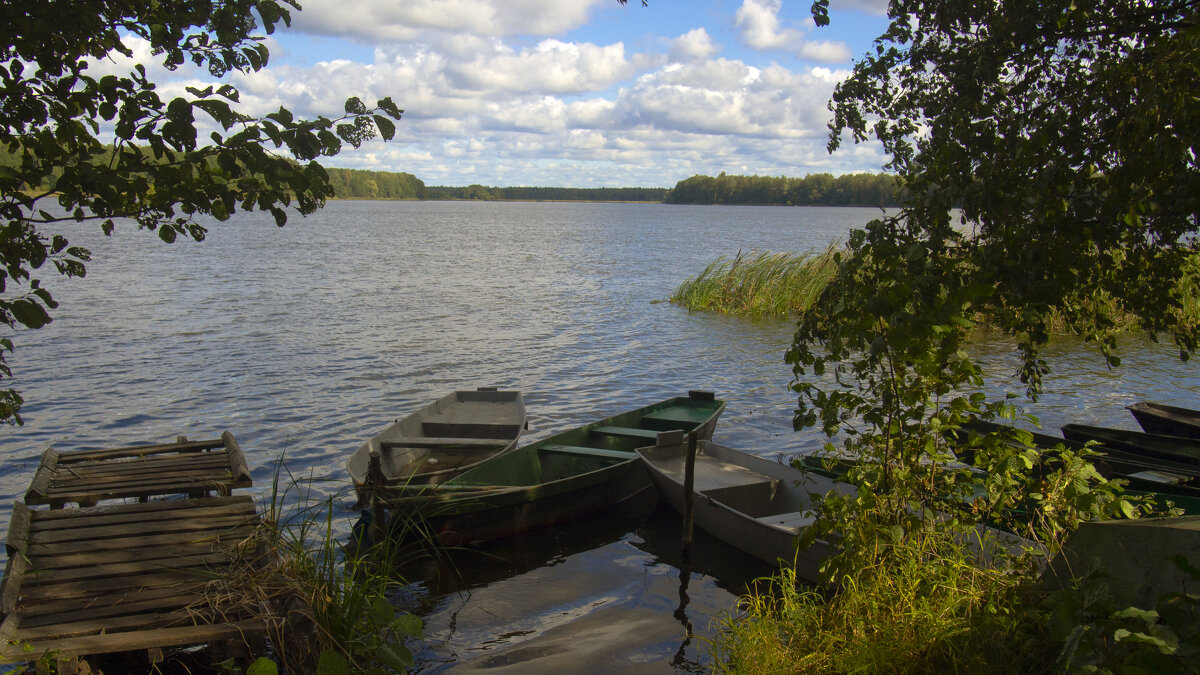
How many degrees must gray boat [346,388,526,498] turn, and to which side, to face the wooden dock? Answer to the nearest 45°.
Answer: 0° — it already faces it

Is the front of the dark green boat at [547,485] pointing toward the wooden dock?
yes

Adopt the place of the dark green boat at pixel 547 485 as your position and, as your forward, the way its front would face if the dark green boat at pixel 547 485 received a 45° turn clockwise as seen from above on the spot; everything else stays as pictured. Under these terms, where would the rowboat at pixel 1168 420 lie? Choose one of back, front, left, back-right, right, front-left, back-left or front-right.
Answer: back

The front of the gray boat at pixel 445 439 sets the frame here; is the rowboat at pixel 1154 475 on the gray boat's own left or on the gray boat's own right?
on the gray boat's own left

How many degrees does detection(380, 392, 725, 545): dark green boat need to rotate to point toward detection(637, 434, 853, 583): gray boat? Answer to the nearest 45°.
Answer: approximately 135° to its left

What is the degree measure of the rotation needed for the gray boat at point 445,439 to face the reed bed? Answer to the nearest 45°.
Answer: approximately 180°

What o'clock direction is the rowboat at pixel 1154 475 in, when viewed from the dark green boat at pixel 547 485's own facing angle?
The rowboat is roughly at 8 o'clock from the dark green boat.

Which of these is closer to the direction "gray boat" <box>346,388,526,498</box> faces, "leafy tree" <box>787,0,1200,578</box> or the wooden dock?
the wooden dock

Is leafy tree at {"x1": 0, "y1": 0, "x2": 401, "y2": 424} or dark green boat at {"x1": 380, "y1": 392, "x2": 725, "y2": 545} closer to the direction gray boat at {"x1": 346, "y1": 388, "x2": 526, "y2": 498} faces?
the leafy tree

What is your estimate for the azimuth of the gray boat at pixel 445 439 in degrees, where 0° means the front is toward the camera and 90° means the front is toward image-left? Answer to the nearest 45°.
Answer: approximately 45°

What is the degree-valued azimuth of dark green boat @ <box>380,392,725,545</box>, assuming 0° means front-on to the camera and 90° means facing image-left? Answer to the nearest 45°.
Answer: approximately 45°

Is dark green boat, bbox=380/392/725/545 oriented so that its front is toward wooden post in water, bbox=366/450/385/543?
yes
